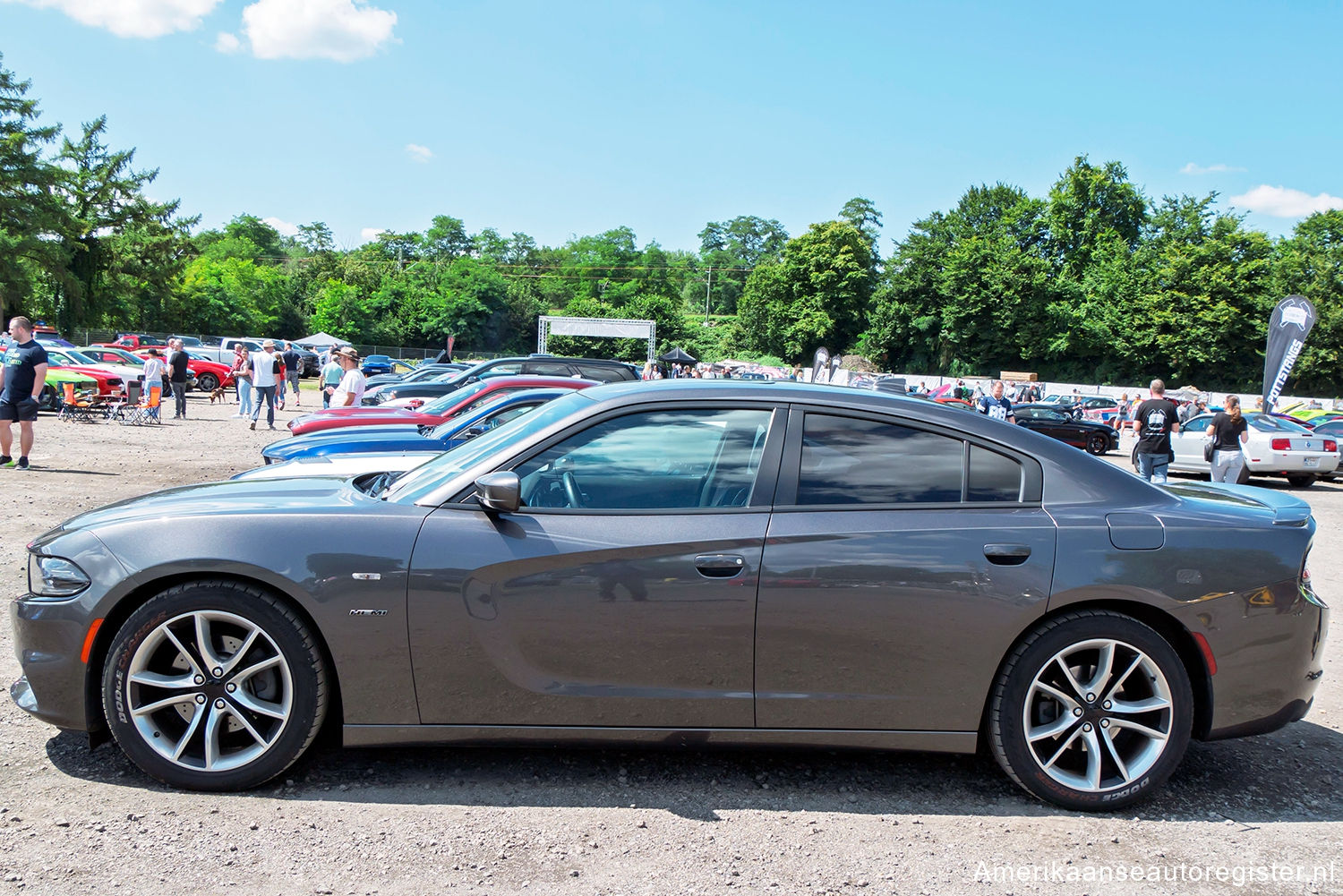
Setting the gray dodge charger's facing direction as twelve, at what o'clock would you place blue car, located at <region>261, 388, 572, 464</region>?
The blue car is roughly at 2 o'clock from the gray dodge charger.

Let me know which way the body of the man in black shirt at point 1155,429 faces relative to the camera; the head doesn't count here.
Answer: away from the camera

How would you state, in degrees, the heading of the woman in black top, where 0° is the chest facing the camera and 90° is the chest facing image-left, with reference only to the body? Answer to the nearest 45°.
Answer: approximately 180°

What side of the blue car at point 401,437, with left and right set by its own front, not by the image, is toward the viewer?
left

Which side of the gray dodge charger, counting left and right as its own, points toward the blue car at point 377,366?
right

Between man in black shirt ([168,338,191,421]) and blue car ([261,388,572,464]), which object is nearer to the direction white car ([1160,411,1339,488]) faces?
the man in black shirt

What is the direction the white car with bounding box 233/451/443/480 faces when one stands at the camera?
facing to the left of the viewer

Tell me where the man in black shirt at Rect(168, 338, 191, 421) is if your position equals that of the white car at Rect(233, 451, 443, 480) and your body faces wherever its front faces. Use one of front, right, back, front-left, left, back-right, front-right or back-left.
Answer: right

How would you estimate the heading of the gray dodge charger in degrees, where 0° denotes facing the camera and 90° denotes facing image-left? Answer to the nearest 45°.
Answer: approximately 90°

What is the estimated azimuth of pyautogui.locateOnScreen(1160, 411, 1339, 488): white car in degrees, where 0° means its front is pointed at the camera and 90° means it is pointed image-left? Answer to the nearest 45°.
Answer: approximately 135°

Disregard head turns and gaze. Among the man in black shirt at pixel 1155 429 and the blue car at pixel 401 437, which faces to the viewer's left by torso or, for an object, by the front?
the blue car

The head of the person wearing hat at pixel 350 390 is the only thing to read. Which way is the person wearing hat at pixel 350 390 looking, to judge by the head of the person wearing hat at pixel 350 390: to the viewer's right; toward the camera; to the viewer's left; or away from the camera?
to the viewer's left
